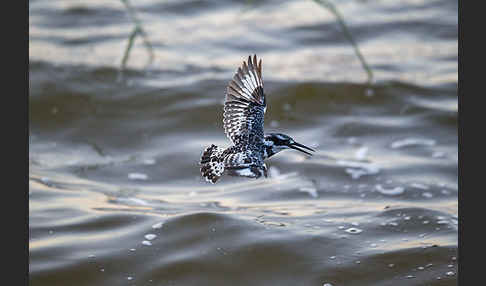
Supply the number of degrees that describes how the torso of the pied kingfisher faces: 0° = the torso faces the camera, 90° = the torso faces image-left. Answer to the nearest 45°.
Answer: approximately 270°
